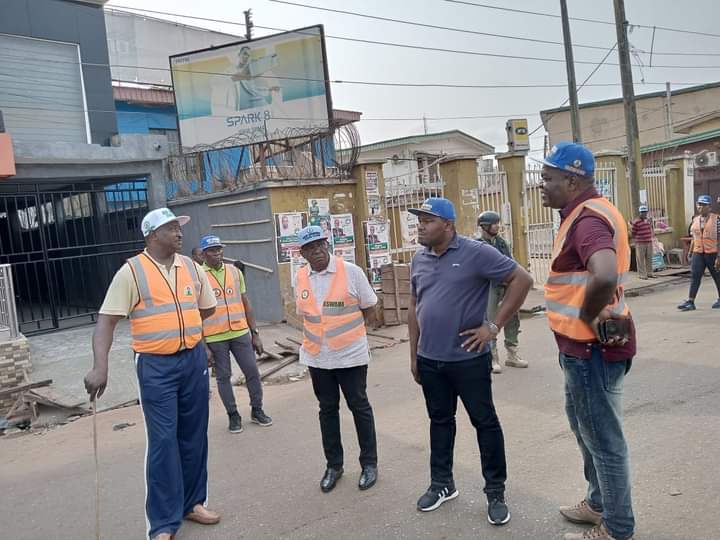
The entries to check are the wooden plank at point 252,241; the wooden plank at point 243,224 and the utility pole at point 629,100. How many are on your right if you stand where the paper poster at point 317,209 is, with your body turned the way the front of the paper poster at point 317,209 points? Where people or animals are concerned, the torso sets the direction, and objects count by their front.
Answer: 2

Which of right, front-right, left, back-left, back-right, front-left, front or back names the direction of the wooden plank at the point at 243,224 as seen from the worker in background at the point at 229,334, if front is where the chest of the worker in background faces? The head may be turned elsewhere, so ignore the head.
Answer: back

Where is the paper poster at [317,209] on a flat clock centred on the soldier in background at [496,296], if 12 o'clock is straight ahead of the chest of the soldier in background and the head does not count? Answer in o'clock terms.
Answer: The paper poster is roughly at 6 o'clock from the soldier in background.

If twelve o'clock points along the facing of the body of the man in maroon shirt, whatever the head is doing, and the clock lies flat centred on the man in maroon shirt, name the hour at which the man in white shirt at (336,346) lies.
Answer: The man in white shirt is roughly at 1 o'clock from the man in maroon shirt.

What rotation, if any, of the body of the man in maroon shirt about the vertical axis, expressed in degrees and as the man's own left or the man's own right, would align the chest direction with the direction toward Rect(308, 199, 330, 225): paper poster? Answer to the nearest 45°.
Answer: approximately 45° to the man's own right

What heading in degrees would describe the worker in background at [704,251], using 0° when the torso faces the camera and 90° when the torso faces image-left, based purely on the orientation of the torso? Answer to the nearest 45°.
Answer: approximately 45°

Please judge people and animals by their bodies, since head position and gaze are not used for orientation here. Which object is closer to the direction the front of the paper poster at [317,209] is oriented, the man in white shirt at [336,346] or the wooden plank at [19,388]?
the man in white shirt

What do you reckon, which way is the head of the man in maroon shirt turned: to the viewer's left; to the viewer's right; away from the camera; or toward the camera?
to the viewer's left

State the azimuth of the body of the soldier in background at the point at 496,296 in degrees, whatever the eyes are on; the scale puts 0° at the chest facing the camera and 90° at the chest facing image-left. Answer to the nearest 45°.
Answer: approximately 315°

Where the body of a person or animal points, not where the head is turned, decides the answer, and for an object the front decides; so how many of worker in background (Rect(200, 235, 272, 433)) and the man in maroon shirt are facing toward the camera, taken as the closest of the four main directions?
1

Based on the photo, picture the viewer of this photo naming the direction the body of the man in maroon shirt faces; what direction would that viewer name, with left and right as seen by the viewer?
facing to the left of the viewer

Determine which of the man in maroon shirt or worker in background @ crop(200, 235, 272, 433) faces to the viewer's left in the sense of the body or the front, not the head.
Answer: the man in maroon shirt
